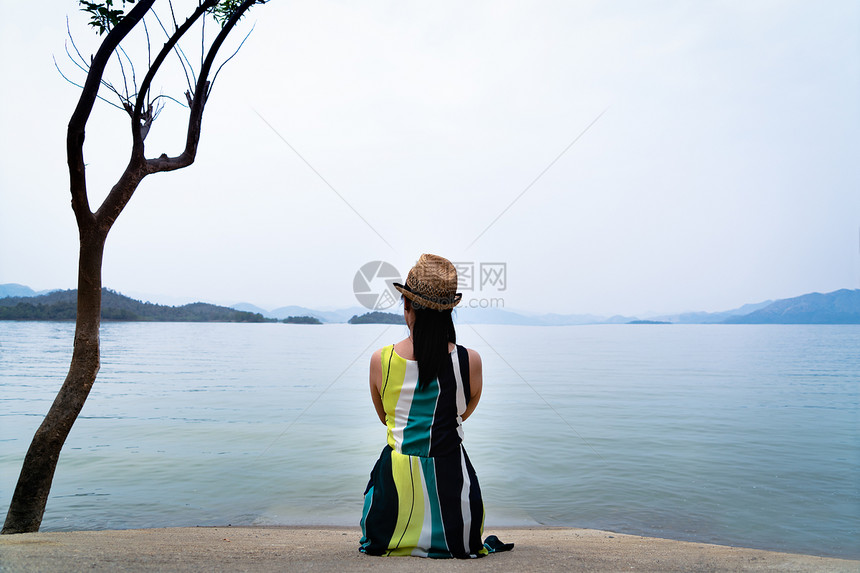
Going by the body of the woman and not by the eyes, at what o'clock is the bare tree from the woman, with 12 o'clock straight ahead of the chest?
The bare tree is roughly at 10 o'clock from the woman.

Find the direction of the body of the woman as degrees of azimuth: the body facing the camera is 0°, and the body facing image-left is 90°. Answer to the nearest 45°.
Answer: approximately 180°
